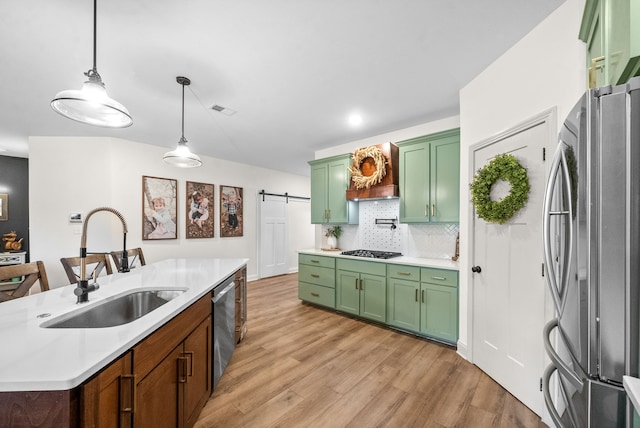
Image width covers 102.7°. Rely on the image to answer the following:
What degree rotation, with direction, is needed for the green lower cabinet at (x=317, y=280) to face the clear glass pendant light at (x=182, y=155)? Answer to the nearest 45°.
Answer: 0° — it already faces it

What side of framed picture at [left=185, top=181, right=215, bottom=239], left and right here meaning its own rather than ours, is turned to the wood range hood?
front

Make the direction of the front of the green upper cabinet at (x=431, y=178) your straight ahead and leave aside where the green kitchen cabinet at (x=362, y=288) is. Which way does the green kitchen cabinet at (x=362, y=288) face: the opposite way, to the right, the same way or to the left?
the same way

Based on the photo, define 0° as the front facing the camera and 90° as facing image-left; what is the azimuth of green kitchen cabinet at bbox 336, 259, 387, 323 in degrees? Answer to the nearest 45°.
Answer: approximately 45°

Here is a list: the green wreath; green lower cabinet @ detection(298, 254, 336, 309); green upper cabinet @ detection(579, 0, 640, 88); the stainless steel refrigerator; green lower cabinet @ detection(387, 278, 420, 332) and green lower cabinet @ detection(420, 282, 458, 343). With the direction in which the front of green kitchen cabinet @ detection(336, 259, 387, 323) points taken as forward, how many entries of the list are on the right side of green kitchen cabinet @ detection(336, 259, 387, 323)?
1

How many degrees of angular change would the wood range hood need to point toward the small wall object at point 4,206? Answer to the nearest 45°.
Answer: approximately 45° to its right

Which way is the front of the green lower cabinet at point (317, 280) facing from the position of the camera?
facing the viewer and to the left of the viewer

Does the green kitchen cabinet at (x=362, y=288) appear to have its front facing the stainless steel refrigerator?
no

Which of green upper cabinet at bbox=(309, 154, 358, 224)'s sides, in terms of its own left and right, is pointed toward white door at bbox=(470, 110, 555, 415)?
left

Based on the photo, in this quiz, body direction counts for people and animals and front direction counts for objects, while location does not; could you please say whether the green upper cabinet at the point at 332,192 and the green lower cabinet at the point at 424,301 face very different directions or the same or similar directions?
same or similar directions

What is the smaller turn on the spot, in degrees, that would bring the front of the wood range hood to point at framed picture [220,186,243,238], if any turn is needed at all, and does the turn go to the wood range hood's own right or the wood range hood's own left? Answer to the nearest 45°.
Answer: approximately 90° to the wood range hood's own right

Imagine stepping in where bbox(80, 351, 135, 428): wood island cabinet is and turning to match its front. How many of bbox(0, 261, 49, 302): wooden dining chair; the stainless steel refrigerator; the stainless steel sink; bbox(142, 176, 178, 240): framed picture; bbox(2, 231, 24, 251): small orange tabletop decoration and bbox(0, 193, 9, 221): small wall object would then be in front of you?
1

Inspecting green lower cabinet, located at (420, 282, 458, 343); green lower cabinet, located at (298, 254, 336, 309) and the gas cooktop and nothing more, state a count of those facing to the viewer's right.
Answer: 0

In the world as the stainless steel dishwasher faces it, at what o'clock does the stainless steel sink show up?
The stainless steel sink is roughly at 5 o'clock from the stainless steel dishwasher.

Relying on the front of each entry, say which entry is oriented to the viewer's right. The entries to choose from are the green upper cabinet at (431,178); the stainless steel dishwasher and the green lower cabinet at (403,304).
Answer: the stainless steel dishwasher

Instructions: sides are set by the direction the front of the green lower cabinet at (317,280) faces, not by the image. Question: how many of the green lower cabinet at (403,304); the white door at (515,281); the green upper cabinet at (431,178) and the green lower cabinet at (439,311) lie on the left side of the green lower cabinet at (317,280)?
4

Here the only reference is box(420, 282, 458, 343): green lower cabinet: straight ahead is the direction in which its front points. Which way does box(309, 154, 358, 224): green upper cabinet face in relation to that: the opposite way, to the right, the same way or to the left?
the same way

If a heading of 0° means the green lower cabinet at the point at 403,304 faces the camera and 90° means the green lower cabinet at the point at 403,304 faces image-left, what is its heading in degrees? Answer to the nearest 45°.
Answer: approximately 45°

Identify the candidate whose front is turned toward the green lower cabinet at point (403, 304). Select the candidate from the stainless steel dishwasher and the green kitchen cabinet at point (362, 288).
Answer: the stainless steel dishwasher
